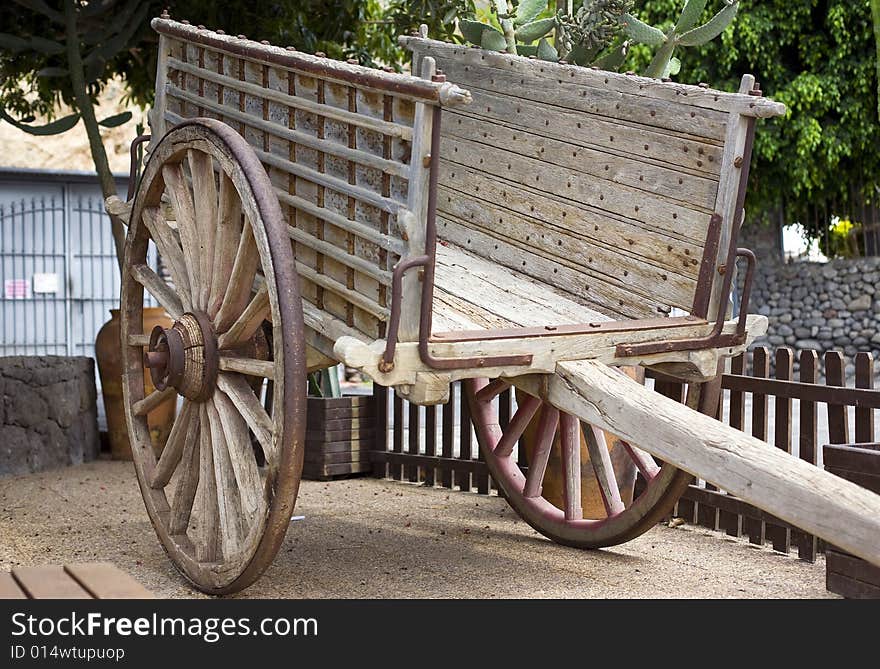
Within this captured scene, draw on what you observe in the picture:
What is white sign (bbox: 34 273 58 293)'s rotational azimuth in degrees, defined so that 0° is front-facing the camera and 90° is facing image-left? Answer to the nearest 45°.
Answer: approximately 0°

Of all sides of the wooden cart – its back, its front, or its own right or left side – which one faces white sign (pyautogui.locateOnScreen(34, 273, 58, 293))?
back

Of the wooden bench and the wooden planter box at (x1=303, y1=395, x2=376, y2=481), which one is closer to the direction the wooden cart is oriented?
the wooden bench

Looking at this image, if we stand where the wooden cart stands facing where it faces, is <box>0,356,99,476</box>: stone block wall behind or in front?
behind

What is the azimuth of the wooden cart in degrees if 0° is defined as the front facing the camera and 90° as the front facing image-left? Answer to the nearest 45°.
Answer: approximately 315°

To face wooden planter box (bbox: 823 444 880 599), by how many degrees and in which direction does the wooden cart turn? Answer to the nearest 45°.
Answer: approximately 45° to its left

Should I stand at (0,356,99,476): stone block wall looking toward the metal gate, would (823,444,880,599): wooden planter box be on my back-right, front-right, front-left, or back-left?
back-right

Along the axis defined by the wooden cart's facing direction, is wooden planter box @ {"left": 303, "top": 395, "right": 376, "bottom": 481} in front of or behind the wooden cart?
behind

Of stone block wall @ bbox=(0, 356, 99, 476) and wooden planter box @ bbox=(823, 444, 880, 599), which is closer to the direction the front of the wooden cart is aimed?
the wooden planter box

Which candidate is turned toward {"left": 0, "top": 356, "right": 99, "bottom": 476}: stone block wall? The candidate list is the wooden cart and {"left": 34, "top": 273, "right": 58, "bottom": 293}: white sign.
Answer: the white sign

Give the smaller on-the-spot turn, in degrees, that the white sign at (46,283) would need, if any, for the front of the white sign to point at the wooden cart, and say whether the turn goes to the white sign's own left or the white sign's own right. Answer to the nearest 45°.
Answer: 0° — it already faces it

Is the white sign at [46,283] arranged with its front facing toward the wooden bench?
yes
